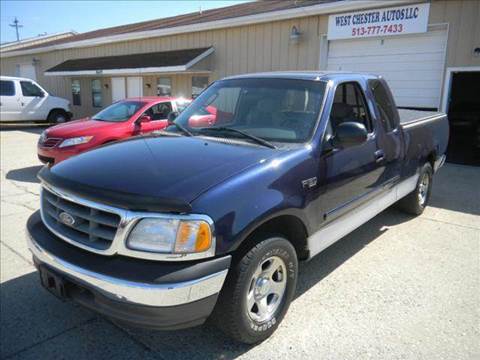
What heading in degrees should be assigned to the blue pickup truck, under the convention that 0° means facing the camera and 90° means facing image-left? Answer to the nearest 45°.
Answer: approximately 45°

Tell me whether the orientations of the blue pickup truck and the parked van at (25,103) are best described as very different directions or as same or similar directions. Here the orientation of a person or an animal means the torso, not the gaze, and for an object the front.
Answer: very different directions

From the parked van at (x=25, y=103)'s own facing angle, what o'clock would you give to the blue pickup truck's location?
The blue pickup truck is roughly at 3 o'clock from the parked van.

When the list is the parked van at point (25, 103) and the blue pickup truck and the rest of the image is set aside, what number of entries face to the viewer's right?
1

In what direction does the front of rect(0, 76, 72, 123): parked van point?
to the viewer's right

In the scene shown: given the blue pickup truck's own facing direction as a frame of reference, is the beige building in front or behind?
behind

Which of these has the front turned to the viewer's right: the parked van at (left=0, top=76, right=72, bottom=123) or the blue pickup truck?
the parked van
